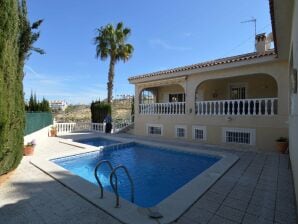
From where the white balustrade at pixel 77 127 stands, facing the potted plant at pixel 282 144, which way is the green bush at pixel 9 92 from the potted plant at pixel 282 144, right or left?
right

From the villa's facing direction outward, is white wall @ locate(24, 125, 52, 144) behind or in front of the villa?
in front

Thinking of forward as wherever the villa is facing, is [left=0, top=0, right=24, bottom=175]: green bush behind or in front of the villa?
in front

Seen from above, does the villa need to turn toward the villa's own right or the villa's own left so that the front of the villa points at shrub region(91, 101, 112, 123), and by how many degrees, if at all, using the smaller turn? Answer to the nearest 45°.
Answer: approximately 45° to the villa's own right

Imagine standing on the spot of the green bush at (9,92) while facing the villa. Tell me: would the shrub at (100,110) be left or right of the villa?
left

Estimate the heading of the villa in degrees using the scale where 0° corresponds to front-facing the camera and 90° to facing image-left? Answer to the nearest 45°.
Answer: approximately 45°

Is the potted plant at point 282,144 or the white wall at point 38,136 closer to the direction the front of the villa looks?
the white wall

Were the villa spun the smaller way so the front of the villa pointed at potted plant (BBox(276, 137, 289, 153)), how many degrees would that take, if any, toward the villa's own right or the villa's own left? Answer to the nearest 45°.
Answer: approximately 90° to the villa's own left

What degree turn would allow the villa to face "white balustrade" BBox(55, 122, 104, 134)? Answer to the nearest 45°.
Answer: approximately 45° to its right

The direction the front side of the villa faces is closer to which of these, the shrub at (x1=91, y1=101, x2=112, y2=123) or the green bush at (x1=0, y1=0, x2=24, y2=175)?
the green bush

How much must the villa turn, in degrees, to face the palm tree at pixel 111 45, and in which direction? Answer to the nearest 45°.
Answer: approximately 90° to its right
